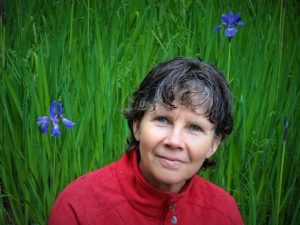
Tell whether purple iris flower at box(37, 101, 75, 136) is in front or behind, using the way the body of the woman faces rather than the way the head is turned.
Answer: behind

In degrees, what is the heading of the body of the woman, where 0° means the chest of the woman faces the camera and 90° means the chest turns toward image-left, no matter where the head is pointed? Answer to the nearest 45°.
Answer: approximately 315°
